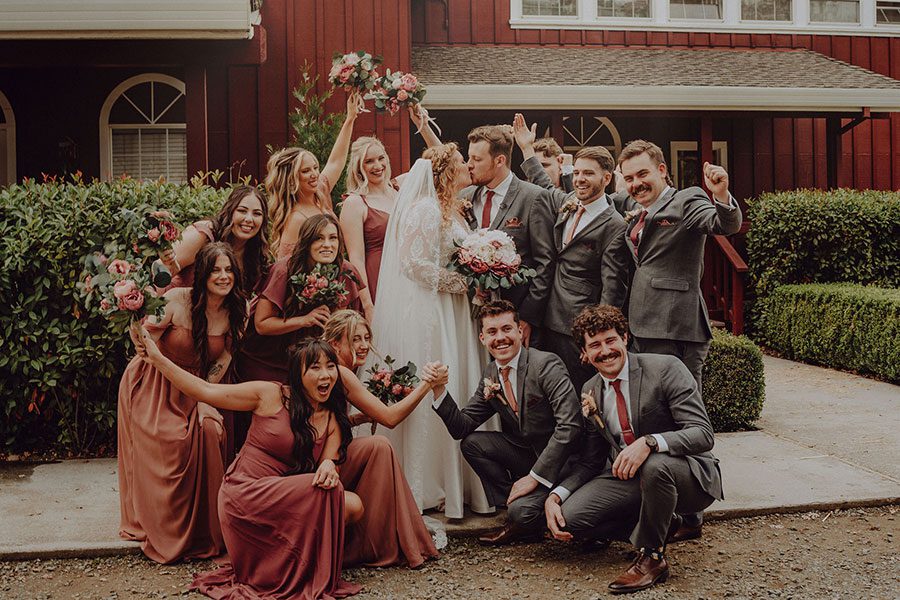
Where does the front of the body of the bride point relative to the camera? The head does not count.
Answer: to the viewer's right

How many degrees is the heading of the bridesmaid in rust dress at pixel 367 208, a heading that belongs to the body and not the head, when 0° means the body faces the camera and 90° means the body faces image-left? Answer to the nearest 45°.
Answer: approximately 315°

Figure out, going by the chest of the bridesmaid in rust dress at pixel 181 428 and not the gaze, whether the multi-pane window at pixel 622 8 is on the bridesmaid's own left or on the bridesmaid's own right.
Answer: on the bridesmaid's own left

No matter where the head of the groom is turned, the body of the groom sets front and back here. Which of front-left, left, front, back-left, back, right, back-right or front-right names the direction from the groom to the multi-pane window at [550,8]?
back-right

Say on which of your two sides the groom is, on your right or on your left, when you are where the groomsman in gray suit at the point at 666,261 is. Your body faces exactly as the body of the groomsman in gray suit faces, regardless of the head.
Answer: on your right

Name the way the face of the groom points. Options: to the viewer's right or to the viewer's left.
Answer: to the viewer's left

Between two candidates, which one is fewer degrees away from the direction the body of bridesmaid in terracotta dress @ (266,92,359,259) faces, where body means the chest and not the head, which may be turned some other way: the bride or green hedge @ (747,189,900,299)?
the bride

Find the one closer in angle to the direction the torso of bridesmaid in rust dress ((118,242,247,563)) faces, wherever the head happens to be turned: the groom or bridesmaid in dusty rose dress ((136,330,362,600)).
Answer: the bridesmaid in dusty rose dress

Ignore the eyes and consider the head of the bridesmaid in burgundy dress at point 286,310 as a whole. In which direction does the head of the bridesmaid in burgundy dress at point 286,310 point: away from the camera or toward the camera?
toward the camera

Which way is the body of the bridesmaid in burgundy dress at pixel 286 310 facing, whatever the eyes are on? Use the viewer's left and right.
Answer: facing the viewer and to the right of the viewer

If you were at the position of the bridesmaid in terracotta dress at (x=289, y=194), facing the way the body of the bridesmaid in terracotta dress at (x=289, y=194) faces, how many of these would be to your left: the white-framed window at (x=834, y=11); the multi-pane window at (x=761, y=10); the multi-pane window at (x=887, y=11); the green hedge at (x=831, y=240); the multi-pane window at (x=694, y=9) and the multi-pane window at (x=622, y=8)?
6

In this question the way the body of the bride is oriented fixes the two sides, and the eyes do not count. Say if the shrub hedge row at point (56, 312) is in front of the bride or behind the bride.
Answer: behind

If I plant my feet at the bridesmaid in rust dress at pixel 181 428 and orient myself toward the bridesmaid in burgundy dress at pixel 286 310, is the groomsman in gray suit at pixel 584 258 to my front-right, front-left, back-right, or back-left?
front-right

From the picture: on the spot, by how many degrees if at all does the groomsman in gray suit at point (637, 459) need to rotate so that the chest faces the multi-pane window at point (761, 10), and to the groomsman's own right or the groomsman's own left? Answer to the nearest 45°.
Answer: approximately 135° to the groomsman's own right

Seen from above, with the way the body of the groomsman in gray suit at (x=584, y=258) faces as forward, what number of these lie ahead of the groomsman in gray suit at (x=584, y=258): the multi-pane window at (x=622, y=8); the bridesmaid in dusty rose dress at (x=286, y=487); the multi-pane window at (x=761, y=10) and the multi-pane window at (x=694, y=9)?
1

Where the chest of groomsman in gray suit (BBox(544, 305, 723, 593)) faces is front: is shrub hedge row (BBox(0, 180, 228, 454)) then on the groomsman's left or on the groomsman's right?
on the groomsman's right

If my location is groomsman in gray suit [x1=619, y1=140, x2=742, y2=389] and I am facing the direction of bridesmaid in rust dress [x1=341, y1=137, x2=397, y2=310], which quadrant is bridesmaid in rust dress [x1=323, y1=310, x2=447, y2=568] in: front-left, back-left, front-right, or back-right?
front-left

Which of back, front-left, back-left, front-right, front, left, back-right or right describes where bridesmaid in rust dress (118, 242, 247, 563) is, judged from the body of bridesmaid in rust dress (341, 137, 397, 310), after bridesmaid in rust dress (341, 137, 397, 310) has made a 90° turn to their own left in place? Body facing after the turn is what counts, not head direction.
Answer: back
